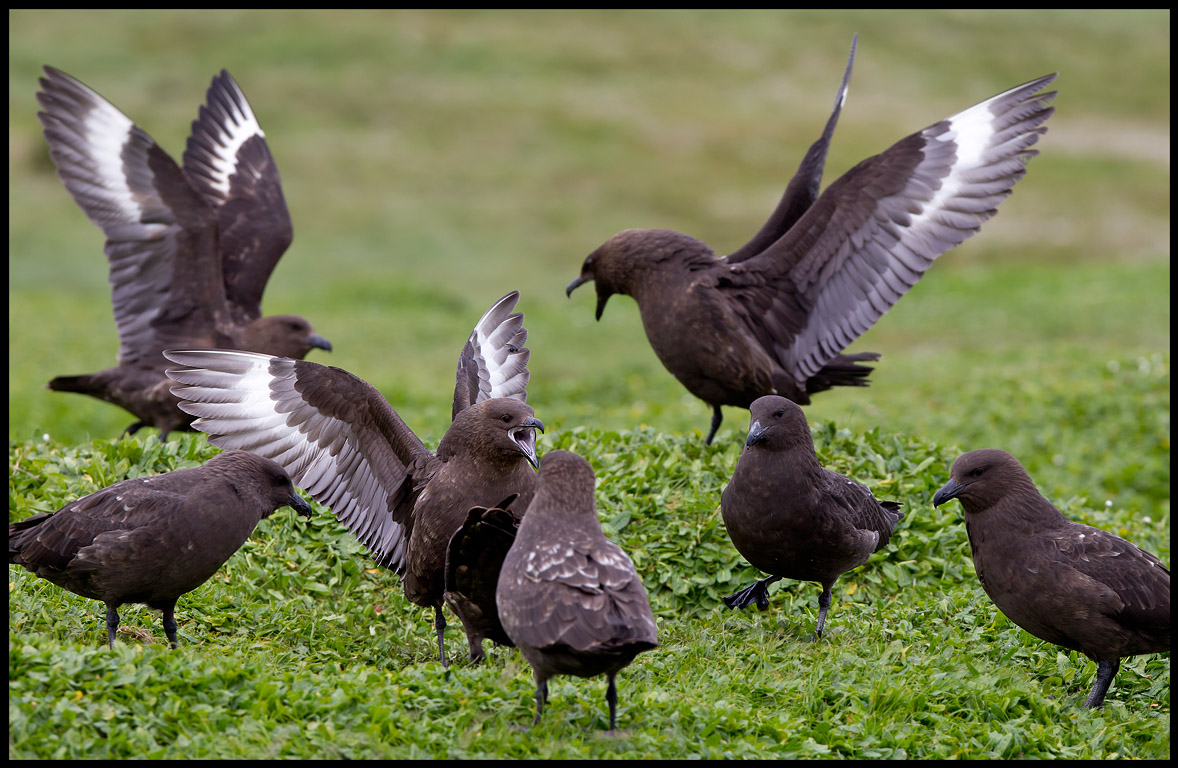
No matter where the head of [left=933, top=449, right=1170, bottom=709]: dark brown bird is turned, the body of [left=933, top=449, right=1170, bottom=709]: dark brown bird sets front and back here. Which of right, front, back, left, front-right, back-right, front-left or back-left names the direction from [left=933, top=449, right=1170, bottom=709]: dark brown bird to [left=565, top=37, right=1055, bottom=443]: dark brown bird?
front-right

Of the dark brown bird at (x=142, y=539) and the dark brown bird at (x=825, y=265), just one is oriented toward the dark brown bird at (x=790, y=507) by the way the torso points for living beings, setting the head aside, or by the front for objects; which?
the dark brown bird at (x=142, y=539)

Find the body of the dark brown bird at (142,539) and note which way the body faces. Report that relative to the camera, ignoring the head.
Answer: to the viewer's right

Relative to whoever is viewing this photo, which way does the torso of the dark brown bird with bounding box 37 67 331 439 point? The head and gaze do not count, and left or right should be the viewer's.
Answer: facing to the right of the viewer

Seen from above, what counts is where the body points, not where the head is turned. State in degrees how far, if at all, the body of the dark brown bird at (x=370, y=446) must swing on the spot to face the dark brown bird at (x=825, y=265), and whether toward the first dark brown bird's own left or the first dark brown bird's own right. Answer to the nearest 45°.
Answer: approximately 90° to the first dark brown bird's own left

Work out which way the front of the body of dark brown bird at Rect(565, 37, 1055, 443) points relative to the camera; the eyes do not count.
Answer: to the viewer's left

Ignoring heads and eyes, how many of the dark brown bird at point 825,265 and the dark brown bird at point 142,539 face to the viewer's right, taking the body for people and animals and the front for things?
1

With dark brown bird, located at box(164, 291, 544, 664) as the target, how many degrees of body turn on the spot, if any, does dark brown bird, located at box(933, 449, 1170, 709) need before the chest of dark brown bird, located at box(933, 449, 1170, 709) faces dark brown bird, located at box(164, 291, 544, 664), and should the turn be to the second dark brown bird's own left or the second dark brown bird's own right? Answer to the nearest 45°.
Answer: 0° — it already faces it

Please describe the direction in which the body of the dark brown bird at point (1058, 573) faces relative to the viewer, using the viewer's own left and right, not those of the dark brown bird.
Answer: facing to the left of the viewer

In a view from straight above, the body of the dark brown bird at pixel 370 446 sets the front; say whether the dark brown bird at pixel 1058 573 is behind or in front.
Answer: in front

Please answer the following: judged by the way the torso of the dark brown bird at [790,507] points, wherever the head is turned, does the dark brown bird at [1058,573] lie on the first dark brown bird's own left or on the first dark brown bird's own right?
on the first dark brown bird's own left
